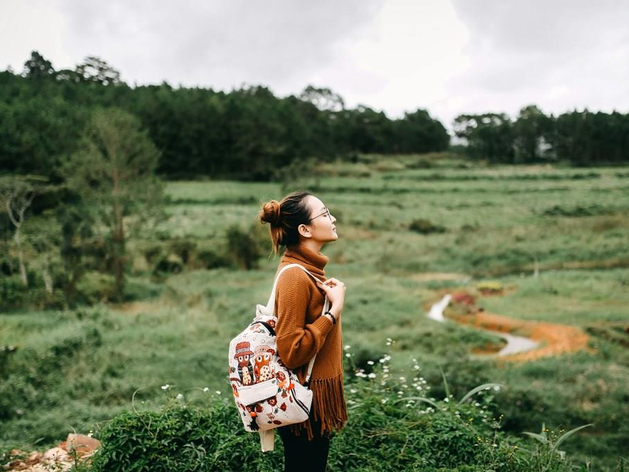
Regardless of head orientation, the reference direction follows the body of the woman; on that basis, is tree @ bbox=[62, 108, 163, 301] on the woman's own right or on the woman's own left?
on the woman's own left

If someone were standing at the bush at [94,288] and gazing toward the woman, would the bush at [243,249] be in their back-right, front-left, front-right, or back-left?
back-left

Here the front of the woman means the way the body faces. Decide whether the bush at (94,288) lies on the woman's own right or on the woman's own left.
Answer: on the woman's own left

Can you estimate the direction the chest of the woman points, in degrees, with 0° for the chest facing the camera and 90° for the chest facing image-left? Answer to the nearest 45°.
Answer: approximately 270°

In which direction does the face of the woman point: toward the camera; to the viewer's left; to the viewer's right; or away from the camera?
to the viewer's right

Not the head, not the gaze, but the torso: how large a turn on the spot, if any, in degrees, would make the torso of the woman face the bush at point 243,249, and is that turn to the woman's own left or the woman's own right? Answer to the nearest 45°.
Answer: approximately 90° to the woman's own left

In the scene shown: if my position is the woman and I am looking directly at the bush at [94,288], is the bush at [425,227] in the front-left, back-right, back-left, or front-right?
front-right

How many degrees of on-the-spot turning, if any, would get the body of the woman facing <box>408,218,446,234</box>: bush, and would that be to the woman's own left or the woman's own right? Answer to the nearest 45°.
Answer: approximately 90° to the woman's own left

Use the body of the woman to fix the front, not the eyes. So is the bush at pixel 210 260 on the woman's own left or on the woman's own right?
on the woman's own left
